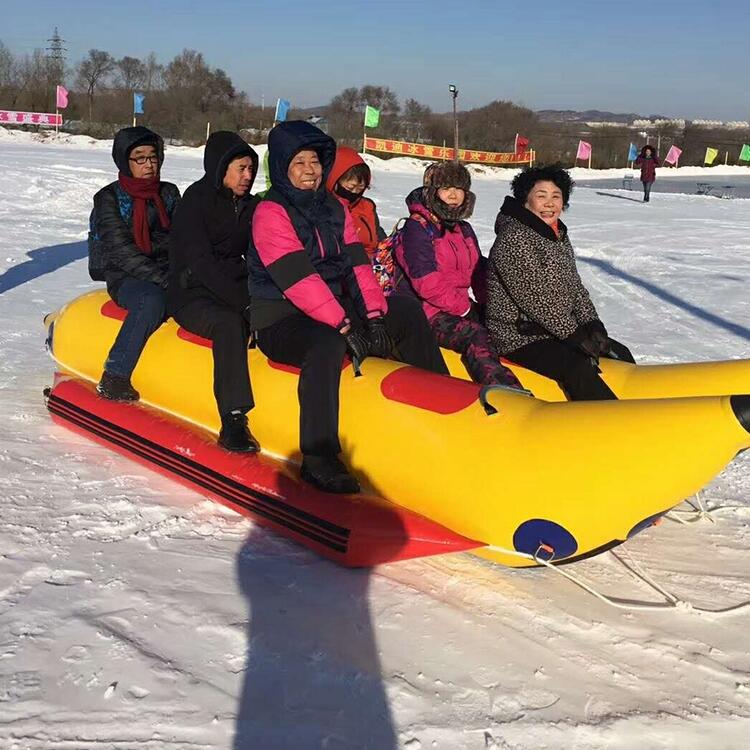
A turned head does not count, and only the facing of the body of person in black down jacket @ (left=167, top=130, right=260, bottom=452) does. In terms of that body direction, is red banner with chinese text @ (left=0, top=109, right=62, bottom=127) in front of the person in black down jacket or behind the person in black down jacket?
behind

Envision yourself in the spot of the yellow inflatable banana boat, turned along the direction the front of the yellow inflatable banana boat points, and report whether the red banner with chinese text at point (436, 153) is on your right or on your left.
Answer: on your left

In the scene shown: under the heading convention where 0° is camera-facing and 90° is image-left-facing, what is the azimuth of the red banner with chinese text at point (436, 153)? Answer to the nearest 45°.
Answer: approximately 0°

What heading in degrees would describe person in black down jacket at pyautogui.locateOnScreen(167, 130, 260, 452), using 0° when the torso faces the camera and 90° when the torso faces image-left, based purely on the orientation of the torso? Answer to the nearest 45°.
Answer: approximately 315°

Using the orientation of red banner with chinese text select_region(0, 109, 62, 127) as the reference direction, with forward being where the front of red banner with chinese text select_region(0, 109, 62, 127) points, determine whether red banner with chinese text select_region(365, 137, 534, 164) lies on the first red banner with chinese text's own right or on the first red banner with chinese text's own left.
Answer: on the first red banner with chinese text's own left

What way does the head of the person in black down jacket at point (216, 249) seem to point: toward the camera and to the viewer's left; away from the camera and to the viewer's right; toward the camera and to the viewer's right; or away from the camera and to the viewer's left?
toward the camera and to the viewer's right

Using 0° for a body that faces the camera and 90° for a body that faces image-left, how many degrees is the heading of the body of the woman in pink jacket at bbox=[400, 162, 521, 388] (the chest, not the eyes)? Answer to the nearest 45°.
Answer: approximately 315°

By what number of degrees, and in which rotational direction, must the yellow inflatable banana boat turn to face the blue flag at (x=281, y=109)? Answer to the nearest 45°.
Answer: approximately 135° to its left

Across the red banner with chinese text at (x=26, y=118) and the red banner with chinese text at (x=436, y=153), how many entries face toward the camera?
2
